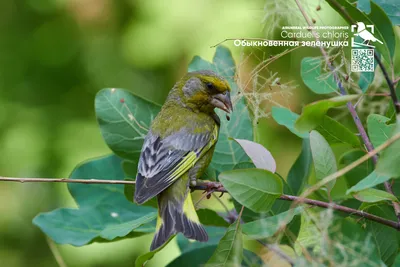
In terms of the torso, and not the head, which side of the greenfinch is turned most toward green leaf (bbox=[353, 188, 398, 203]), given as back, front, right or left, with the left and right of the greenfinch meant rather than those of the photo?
right

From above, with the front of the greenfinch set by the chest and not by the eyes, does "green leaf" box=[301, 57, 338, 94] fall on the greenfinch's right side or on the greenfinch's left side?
on the greenfinch's right side

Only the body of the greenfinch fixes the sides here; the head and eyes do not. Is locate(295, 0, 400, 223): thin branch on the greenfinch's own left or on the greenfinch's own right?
on the greenfinch's own right

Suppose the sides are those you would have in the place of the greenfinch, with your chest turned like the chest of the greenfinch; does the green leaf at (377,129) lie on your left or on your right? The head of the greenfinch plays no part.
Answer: on your right

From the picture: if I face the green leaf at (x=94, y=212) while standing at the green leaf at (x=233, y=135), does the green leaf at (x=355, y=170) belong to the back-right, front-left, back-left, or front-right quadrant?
back-left

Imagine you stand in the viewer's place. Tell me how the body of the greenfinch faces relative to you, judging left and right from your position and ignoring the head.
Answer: facing away from the viewer and to the right of the viewer

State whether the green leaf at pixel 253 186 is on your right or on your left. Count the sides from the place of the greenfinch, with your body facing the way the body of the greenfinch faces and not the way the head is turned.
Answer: on your right
